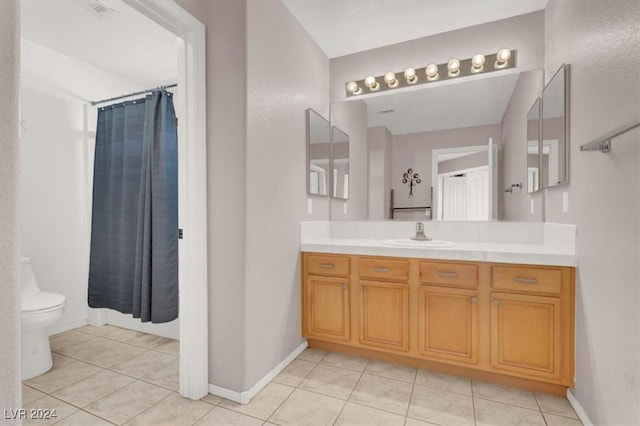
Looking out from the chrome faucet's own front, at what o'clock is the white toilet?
The white toilet is roughly at 2 o'clock from the chrome faucet.

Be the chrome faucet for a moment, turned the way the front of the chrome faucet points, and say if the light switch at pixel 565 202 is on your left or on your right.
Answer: on your left

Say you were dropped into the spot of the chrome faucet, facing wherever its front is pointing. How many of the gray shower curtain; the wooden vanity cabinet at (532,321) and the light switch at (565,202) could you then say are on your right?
1

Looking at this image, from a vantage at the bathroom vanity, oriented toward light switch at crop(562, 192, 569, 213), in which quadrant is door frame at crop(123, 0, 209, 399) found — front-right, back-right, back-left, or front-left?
back-right

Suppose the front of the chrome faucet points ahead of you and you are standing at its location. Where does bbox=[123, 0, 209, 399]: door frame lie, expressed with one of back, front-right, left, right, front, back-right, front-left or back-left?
front-right

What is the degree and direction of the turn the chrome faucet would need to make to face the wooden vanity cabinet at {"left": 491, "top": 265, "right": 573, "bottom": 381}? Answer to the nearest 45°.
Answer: approximately 45° to its left

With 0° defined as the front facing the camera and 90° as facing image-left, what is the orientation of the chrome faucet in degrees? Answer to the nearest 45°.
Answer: approximately 0°

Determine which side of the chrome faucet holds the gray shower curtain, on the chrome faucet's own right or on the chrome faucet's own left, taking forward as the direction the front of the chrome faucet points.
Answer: on the chrome faucet's own right
